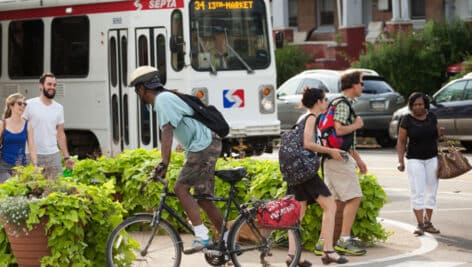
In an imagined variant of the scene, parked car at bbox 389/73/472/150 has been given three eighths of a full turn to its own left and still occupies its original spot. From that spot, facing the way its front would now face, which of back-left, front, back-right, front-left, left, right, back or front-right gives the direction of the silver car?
back

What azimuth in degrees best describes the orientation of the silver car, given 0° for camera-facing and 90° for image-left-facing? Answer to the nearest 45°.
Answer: approximately 135°

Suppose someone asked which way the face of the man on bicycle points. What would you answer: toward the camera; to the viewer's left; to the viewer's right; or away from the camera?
to the viewer's left

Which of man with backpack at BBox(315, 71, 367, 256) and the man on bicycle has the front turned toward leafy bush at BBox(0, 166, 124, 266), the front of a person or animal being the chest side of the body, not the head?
the man on bicycle

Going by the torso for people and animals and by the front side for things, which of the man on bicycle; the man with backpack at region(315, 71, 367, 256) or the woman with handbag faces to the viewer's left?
the man on bicycle

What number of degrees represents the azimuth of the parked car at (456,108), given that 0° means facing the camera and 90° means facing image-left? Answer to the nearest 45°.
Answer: approximately 90°

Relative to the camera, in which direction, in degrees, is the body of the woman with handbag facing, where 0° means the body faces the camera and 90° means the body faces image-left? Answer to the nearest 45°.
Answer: approximately 0°

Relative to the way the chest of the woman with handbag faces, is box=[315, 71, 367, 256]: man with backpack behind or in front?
in front

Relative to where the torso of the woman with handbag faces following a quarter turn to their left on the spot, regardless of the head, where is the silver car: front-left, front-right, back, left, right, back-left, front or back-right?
left

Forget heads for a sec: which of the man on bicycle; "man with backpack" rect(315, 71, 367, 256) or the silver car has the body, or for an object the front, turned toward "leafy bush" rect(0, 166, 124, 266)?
the man on bicycle

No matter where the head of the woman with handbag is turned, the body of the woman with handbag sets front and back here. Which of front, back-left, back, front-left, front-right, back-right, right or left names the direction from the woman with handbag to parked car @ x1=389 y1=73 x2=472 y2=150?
back

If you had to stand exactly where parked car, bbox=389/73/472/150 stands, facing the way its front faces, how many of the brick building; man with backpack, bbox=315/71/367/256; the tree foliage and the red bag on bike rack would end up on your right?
2

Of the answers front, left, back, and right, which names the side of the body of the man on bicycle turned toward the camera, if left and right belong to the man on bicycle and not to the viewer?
left

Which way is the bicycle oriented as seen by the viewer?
to the viewer's left

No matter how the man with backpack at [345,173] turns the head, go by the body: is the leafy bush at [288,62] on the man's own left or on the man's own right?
on the man's own left

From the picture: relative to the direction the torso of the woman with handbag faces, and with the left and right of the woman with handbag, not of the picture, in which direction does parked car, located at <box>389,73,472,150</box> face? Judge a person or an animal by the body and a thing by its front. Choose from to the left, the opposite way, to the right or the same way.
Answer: to the right
